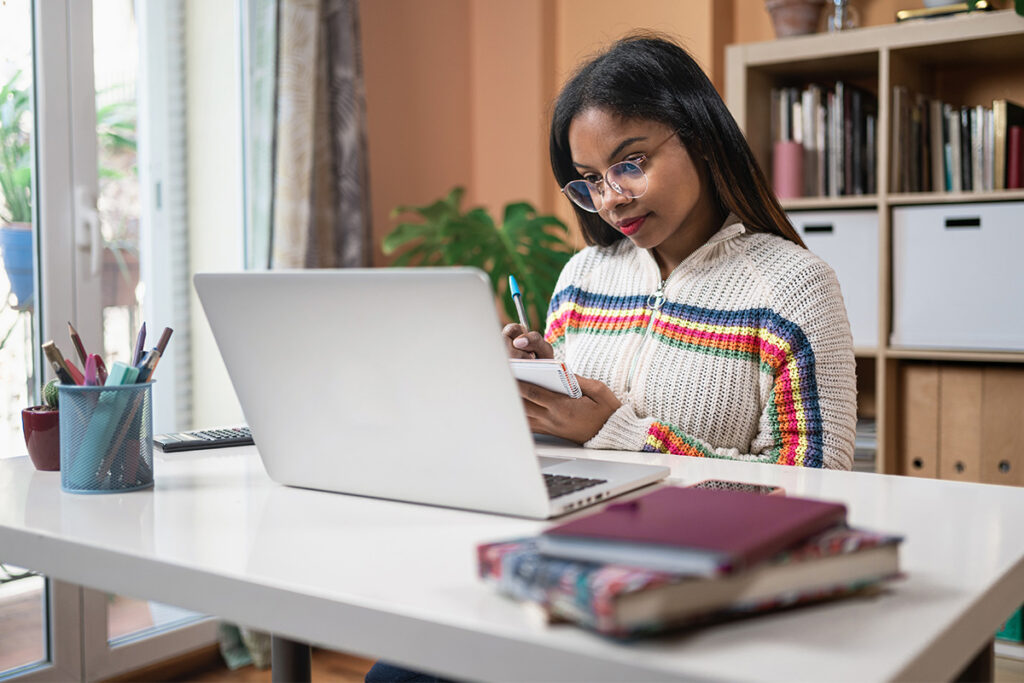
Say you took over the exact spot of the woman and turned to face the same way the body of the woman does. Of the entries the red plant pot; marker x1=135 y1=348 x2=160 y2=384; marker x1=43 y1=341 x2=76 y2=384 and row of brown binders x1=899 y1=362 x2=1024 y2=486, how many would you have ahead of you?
3

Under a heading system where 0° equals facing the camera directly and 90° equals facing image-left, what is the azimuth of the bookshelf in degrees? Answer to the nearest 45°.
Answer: approximately 45°

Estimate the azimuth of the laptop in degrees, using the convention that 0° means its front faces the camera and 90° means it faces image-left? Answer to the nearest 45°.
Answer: approximately 225°

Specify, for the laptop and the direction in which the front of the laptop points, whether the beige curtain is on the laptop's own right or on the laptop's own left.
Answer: on the laptop's own left

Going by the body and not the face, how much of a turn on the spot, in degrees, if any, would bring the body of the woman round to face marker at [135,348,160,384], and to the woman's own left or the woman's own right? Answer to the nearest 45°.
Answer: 0° — they already face it

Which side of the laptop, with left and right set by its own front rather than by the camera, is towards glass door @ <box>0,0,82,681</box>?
left

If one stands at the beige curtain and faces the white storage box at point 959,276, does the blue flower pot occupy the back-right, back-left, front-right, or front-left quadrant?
back-right

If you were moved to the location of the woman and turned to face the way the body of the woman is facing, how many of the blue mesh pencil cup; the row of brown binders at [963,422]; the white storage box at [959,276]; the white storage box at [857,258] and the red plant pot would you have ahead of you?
2
